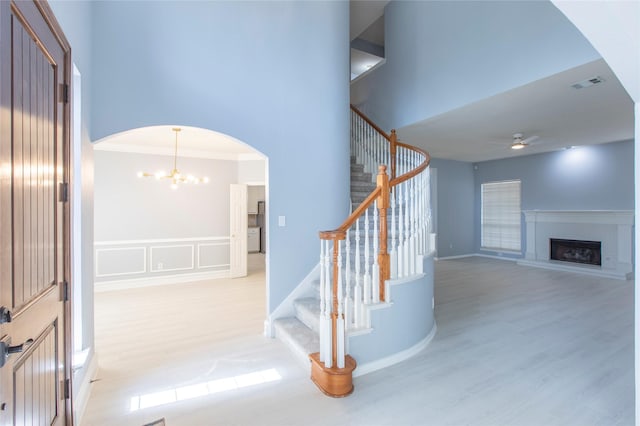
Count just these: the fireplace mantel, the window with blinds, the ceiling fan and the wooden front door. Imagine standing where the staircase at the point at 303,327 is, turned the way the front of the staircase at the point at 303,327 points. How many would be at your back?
3

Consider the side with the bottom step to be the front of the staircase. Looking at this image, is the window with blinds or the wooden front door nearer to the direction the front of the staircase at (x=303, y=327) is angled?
the wooden front door

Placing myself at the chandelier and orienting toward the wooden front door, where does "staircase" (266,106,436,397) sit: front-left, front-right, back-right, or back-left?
front-left

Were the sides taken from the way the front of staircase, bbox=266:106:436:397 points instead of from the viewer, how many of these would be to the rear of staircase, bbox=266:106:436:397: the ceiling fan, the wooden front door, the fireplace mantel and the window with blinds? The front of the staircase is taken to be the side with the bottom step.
3

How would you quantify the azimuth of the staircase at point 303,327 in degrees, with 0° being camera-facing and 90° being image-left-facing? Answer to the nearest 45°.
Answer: approximately 45°

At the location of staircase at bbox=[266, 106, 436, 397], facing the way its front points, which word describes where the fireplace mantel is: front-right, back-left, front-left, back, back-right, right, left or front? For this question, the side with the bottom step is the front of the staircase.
back

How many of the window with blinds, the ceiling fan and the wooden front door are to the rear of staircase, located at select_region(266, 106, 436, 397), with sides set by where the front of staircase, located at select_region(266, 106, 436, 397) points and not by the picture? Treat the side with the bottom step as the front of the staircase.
2

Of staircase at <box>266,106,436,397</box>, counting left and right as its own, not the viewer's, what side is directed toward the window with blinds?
back

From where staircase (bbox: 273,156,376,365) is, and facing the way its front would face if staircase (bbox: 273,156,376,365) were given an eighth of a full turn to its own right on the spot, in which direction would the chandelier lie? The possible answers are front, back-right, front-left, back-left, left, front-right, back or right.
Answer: front-right

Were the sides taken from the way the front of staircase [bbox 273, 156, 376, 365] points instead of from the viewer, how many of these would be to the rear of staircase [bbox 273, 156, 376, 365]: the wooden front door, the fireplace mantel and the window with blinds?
2

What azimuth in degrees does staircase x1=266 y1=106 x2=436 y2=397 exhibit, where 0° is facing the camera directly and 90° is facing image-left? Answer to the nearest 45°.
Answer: approximately 45°

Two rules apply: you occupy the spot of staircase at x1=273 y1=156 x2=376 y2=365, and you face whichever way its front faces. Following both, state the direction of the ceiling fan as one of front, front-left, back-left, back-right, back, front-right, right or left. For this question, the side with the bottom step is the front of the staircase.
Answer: back
